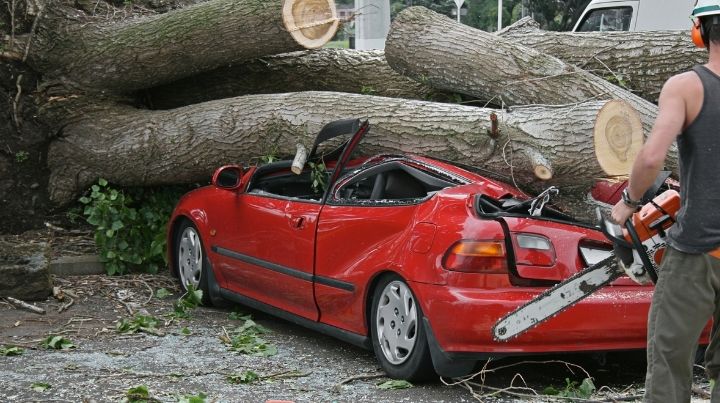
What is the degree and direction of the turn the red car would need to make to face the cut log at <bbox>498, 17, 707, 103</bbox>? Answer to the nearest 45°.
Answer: approximately 90° to its right

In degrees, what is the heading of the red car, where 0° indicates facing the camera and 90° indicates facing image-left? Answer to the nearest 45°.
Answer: approximately 135°

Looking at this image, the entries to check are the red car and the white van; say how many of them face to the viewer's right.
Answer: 0

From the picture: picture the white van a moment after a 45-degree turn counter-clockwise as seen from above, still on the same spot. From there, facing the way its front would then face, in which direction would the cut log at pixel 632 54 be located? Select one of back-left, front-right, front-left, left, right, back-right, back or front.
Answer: front-left

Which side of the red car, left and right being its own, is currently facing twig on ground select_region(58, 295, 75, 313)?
front

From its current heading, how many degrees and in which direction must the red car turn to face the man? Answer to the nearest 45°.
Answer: approximately 180°

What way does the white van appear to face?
to the viewer's left

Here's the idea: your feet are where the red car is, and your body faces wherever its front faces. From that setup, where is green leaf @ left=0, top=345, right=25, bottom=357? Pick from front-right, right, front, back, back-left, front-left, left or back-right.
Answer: front-left
